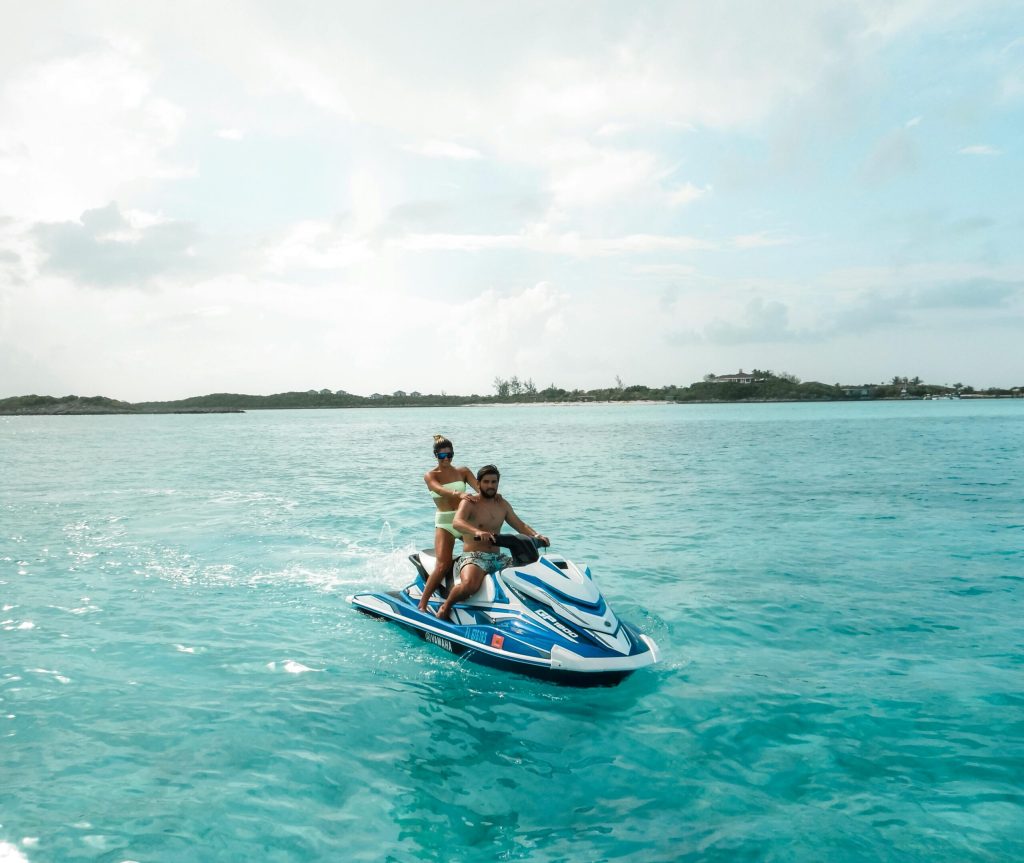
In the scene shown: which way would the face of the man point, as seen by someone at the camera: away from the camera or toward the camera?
toward the camera

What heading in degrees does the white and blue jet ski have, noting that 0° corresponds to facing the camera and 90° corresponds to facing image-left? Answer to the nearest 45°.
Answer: approximately 315°

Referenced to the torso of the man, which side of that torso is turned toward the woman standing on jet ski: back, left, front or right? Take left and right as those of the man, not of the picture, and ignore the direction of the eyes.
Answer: back

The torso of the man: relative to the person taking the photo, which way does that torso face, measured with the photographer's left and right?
facing the viewer and to the right of the viewer
